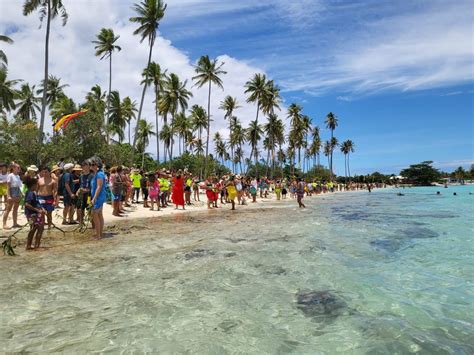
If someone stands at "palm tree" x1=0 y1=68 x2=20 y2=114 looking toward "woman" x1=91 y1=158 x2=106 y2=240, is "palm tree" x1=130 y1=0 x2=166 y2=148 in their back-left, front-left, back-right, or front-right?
front-left

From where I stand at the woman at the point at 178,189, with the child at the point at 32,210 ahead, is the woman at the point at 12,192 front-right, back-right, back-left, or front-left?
front-right

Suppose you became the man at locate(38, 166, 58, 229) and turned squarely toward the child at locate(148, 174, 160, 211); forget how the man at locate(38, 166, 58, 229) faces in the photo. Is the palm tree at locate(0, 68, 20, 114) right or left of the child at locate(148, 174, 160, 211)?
left

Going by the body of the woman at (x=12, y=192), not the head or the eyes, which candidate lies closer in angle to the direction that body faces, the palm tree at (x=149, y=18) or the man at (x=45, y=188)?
the man

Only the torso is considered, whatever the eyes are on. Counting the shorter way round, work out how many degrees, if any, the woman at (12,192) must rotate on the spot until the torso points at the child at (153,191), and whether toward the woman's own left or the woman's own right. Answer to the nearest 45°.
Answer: approximately 90° to the woman's own left

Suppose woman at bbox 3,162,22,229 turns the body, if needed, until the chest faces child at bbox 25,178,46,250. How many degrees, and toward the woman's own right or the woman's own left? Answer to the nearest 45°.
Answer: approximately 45° to the woman's own right

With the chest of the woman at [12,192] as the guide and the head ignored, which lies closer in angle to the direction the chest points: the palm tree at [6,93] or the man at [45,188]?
the man

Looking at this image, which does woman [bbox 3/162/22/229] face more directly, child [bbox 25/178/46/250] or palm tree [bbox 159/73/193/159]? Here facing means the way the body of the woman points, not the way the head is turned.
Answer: the child

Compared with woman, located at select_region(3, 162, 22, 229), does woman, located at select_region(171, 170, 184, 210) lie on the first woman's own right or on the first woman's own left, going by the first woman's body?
on the first woman's own left

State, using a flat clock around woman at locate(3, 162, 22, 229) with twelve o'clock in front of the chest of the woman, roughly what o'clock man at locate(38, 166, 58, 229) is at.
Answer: The man is roughly at 1 o'clock from the woman.

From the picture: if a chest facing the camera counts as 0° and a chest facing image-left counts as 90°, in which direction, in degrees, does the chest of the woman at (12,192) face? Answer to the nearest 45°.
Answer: approximately 315°

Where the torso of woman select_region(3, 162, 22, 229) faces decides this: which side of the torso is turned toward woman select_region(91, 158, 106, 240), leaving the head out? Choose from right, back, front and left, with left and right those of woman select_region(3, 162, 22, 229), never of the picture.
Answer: front

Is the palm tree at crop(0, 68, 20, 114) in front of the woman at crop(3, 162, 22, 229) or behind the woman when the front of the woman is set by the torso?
behind

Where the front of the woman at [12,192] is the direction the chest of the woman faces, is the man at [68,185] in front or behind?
in front
